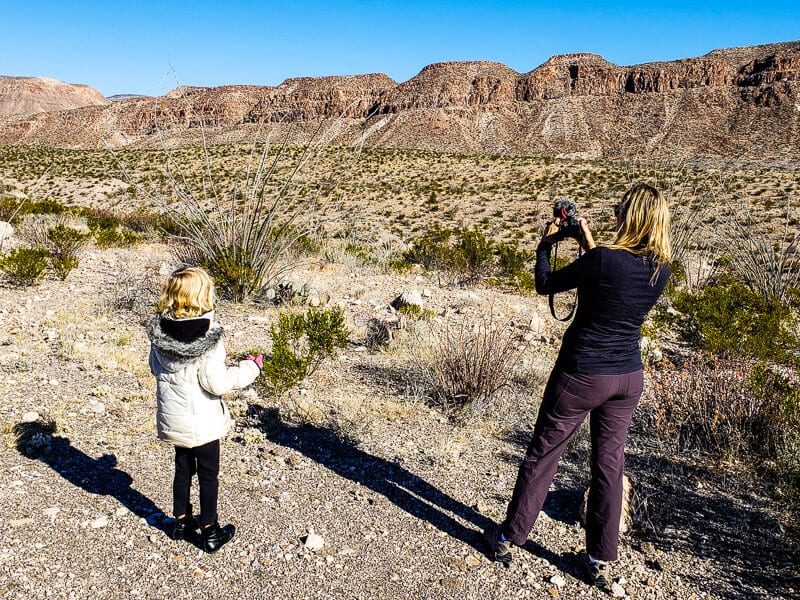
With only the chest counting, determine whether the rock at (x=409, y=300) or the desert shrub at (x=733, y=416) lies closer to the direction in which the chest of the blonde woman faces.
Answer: the rock

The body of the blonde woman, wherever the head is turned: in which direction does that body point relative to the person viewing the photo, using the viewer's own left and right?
facing away from the viewer and to the left of the viewer

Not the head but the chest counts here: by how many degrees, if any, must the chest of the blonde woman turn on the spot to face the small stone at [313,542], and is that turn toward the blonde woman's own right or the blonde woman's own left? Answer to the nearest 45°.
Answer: approximately 45° to the blonde woman's own left

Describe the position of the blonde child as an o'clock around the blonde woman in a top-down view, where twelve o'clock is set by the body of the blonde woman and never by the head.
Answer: The blonde child is roughly at 10 o'clock from the blonde woman.

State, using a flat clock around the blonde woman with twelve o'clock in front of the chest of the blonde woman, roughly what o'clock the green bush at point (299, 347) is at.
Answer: The green bush is roughly at 12 o'clock from the blonde woman.

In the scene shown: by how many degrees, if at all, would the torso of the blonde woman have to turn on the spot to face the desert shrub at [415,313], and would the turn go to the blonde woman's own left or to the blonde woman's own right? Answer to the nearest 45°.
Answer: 0° — they already face it

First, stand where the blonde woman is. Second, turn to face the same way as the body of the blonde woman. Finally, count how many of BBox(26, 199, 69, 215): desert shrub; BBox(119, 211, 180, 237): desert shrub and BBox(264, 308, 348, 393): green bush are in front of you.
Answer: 3

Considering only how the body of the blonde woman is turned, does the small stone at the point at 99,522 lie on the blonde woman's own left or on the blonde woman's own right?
on the blonde woman's own left

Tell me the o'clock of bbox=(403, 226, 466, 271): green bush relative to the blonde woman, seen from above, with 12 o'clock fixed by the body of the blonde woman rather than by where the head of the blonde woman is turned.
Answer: The green bush is roughly at 1 o'clock from the blonde woman.

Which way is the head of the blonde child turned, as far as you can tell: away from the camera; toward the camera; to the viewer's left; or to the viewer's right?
away from the camera
